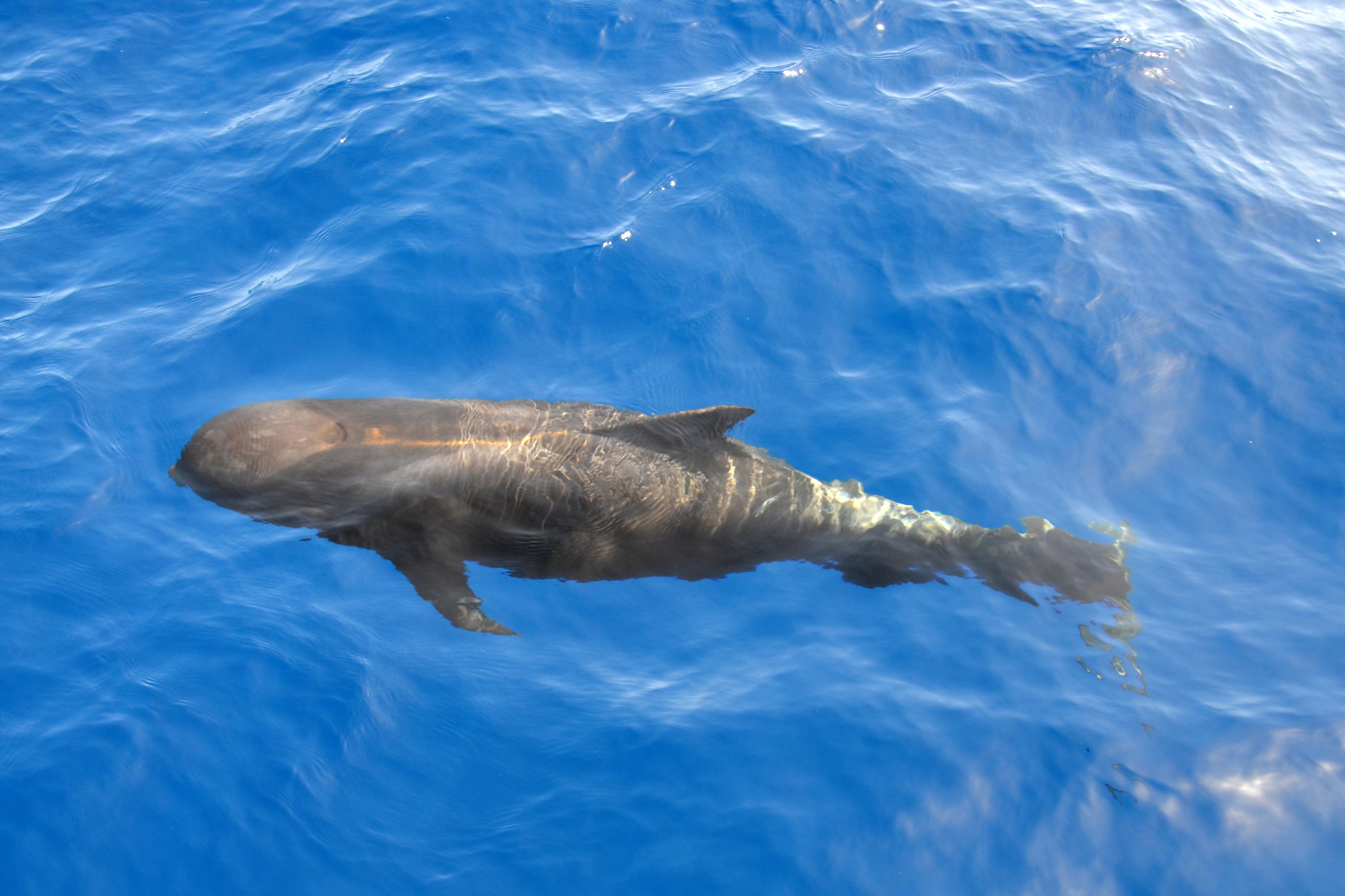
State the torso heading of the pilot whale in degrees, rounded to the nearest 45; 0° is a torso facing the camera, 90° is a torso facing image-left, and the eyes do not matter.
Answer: approximately 90°
